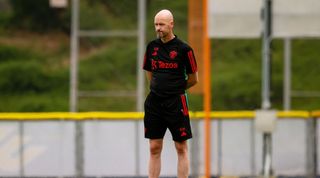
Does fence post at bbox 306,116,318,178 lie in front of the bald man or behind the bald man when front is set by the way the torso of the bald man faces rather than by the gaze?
behind

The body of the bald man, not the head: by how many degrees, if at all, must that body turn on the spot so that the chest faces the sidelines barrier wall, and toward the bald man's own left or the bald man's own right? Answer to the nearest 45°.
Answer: approximately 135° to the bald man's own right

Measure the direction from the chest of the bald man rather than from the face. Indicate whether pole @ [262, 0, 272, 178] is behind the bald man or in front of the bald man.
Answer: behind

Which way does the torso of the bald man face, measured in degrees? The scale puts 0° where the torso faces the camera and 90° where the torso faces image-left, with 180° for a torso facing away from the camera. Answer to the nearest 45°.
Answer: approximately 45°

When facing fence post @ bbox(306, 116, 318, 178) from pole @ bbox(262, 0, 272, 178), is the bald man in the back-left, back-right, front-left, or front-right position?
back-right

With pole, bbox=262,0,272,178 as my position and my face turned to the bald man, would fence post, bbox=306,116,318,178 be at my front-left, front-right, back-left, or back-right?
back-left
